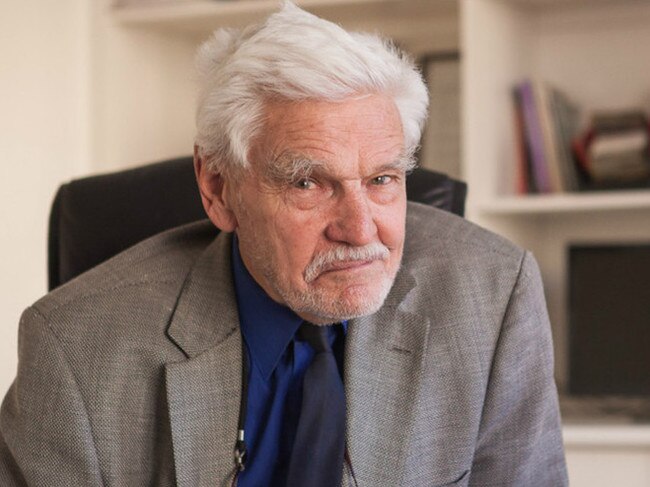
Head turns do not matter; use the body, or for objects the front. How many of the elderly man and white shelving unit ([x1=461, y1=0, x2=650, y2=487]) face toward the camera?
2

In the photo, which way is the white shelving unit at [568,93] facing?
toward the camera

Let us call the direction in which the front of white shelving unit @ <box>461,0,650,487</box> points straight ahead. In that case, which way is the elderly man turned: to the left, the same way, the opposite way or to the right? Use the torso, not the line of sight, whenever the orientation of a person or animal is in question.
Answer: the same way

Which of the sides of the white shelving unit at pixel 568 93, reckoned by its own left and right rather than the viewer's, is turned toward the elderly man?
front

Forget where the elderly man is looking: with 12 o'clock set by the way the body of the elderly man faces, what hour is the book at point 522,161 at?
The book is roughly at 7 o'clock from the elderly man.

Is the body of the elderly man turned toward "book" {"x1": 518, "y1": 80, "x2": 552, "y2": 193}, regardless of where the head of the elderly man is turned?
no

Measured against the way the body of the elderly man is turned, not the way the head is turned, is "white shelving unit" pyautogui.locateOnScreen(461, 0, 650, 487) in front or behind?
behind
